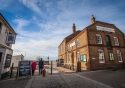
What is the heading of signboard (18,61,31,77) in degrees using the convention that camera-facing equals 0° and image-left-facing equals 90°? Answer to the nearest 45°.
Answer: approximately 0°

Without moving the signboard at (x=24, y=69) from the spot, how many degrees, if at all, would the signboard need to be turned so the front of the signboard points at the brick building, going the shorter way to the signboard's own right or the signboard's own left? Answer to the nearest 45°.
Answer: approximately 90° to the signboard's own left
